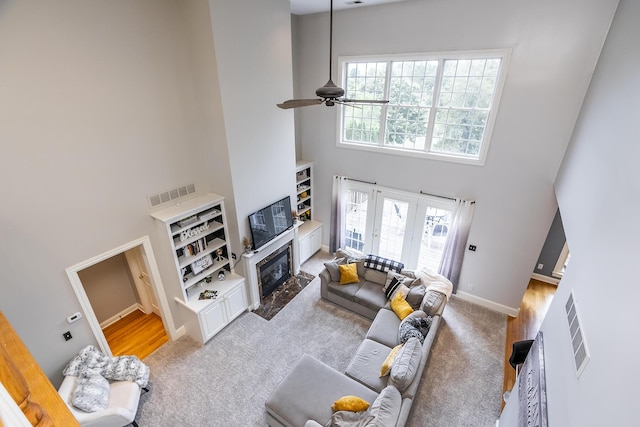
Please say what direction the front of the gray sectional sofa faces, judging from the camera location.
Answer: facing away from the viewer and to the left of the viewer

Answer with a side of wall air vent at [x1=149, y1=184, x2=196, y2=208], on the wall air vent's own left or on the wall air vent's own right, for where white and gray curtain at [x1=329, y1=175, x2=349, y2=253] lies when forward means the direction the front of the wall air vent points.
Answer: on the wall air vent's own left

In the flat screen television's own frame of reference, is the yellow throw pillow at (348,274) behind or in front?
in front

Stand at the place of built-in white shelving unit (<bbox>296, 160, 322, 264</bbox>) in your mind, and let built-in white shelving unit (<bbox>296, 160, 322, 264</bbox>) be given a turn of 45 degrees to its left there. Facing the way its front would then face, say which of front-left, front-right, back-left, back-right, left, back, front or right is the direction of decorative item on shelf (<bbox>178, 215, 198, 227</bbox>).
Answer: back-right

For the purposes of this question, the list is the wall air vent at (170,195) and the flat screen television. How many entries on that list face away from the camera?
0

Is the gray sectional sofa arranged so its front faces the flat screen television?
yes

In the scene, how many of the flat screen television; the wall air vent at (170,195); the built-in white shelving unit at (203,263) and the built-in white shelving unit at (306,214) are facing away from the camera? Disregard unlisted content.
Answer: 0

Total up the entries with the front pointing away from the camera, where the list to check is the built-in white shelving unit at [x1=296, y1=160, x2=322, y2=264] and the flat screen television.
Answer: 0

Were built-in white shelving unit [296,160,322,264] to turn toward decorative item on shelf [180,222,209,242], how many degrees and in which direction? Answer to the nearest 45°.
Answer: approximately 90° to its right

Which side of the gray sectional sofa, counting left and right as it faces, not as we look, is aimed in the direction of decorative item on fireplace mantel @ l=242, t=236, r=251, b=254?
front

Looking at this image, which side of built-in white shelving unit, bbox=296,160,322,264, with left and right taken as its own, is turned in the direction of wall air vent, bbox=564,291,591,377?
front

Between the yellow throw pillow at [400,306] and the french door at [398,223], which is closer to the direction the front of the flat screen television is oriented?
the yellow throw pillow

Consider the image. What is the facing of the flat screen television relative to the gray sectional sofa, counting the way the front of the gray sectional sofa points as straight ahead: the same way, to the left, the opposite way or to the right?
the opposite way

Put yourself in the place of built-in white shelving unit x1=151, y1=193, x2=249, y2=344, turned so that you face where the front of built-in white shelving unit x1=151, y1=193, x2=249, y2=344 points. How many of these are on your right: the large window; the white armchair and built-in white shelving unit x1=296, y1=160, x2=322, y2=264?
1

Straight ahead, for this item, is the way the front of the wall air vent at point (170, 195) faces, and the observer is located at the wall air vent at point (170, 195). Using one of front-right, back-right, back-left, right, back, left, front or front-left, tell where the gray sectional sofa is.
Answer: front

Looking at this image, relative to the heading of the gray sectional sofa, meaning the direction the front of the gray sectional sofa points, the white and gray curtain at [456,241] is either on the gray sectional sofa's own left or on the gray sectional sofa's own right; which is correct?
on the gray sectional sofa's own right

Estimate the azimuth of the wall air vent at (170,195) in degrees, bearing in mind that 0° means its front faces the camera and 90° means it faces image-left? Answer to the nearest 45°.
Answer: approximately 315°

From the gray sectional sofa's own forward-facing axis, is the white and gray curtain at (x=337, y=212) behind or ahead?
ahead

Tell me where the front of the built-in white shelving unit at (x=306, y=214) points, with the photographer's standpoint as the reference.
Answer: facing the viewer and to the right of the viewer
